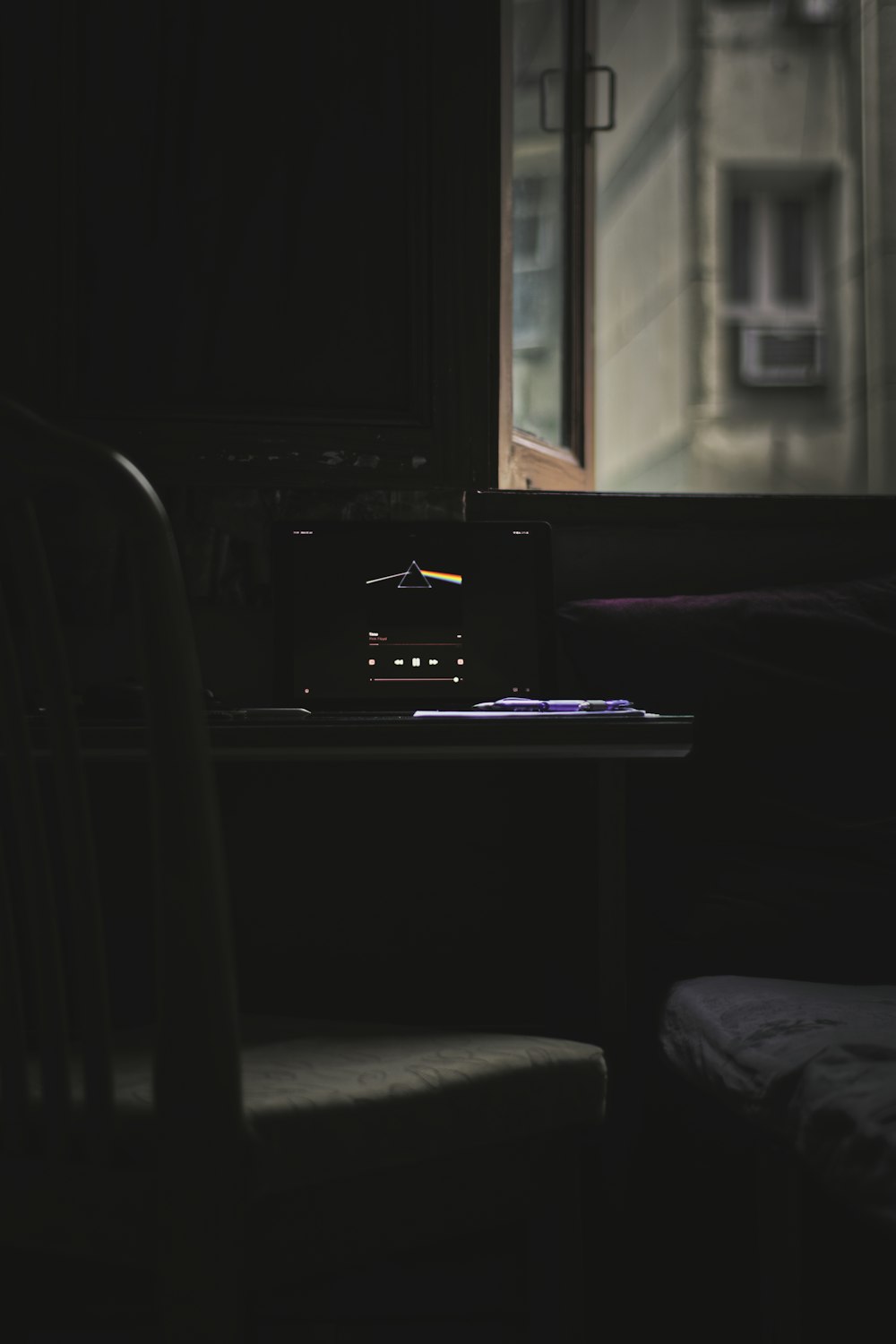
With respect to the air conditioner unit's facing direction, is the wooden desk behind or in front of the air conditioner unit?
in front

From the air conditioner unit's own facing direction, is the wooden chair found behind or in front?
in front

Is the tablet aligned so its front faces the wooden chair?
yes

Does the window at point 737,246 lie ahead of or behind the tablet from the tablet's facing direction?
behind

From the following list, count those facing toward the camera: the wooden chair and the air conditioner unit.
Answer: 1

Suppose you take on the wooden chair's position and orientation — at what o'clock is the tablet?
The tablet is roughly at 11 o'clock from the wooden chair.

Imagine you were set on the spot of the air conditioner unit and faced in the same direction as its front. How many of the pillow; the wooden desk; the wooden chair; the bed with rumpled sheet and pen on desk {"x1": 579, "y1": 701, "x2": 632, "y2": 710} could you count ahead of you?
5

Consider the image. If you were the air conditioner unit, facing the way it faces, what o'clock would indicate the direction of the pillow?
The pillow is roughly at 12 o'clock from the air conditioner unit.

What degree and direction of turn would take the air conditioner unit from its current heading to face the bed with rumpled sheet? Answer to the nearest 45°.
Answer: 0° — it already faces it
